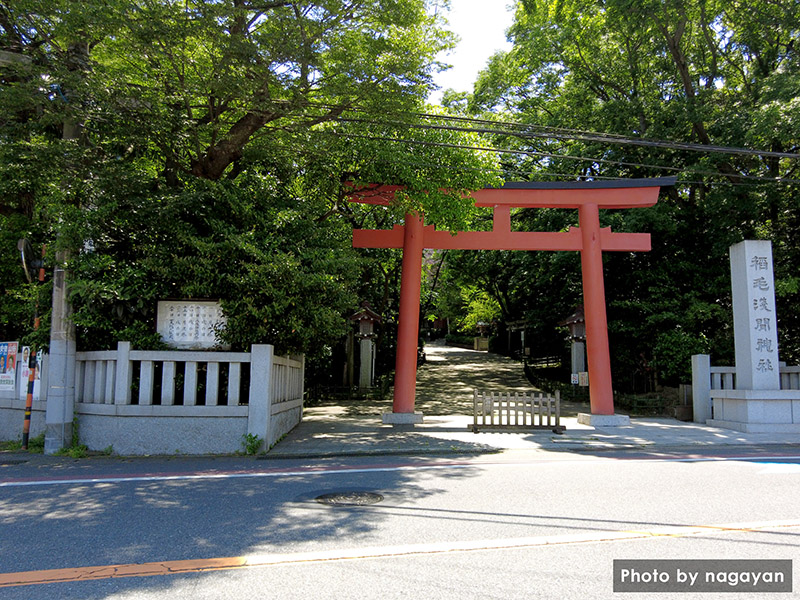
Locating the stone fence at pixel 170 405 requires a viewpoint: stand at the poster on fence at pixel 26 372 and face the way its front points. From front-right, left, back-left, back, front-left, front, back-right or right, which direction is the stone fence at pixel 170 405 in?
front-left

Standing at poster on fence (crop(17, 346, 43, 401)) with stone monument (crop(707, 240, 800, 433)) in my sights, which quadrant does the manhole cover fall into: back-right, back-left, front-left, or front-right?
front-right

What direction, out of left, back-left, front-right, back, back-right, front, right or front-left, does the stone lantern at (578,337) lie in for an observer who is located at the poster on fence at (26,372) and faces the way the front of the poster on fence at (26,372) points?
left

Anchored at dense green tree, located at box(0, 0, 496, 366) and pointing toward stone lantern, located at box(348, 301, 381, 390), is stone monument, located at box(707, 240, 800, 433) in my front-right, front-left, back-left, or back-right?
front-right

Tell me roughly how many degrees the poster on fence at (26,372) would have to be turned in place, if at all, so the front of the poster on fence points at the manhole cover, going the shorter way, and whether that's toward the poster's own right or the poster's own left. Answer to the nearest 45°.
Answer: approximately 45° to the poster's own left

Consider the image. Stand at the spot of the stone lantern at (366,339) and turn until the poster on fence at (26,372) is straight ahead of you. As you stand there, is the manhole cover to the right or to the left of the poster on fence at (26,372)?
left

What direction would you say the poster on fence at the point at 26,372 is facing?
toward the camera

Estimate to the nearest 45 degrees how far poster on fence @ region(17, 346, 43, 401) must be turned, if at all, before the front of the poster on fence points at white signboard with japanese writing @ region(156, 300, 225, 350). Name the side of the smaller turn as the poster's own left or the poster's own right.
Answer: approximately 45° to the poster's own left

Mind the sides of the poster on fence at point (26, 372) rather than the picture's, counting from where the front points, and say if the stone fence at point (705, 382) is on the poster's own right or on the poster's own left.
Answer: on the poster's own left

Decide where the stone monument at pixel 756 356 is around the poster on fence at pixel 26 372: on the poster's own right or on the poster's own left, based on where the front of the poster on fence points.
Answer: on the poster's own left

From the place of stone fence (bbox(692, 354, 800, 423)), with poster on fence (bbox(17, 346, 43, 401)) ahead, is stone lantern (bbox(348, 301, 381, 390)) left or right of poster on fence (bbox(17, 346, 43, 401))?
right
